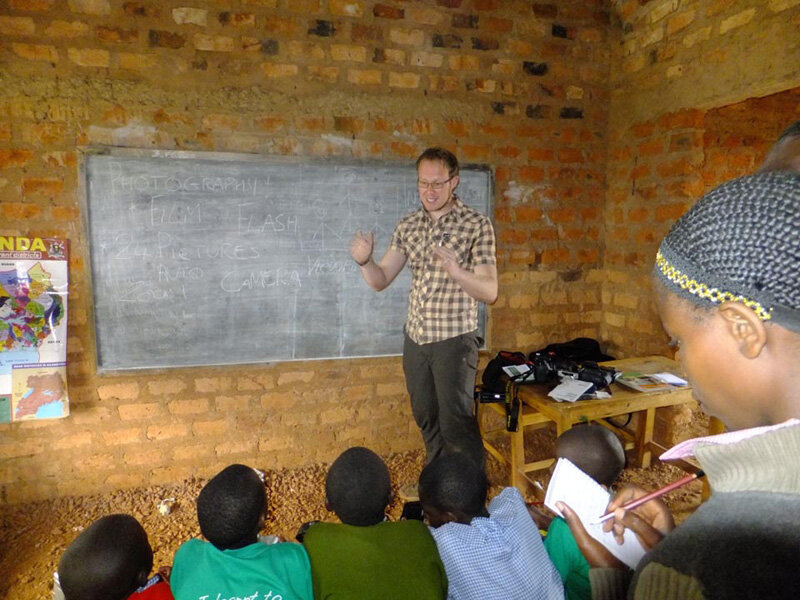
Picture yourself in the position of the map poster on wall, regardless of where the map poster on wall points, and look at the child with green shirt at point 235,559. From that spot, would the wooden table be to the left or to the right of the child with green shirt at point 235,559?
left

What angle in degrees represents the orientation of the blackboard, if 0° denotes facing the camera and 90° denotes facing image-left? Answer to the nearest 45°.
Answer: approximately 0°

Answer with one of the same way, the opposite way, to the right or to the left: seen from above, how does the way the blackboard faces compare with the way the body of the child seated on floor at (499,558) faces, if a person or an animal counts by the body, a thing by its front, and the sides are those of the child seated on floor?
the opposite way

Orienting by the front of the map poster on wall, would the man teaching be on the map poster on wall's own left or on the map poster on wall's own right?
on the map poster on wall's own left

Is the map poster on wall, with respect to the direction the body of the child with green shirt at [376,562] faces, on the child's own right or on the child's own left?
on the child's own left

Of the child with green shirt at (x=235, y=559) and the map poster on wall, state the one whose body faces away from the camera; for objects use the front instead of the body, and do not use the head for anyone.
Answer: the child with green shirt

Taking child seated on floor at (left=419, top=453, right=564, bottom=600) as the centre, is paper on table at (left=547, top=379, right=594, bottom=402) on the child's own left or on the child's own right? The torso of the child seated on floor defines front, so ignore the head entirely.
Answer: on the child's own right

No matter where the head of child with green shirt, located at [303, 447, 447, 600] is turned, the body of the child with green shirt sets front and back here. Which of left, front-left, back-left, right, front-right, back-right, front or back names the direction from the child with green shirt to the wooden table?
front-right

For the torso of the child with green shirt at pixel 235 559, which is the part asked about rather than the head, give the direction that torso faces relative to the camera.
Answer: away from the camera

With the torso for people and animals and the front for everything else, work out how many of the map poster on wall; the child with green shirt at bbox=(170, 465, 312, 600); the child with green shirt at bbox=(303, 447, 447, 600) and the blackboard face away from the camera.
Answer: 2

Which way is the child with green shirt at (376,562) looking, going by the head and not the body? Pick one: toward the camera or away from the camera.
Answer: away from the camera

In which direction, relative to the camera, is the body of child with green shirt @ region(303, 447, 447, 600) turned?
away from the camera

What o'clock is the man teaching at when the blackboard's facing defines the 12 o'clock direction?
The man teaching is roughly at 10 o'clock from the blackboard.

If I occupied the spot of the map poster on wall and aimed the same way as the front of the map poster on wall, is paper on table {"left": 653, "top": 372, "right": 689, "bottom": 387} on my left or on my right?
on my left

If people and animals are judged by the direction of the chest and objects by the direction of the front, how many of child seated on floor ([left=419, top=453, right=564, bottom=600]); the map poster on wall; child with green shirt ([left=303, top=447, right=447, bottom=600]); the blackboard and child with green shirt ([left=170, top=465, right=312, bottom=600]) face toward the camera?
2
